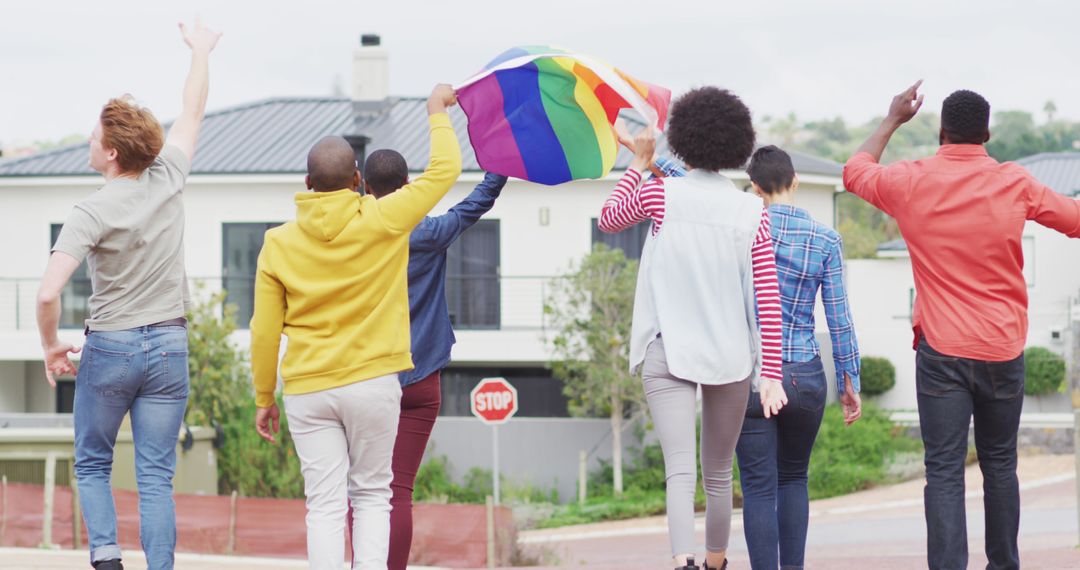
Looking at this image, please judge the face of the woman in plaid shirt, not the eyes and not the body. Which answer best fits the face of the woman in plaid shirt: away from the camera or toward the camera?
away from the camera

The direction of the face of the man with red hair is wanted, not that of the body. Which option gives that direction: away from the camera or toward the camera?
away from the camera

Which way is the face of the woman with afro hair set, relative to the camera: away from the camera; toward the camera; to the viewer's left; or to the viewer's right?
away from the camera

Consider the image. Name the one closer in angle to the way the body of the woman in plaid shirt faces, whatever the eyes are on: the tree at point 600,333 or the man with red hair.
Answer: the tree

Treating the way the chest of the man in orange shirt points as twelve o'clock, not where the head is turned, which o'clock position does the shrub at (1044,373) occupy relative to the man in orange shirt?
The shrub is roughly at 12 o'clock from the man in orange shirt.

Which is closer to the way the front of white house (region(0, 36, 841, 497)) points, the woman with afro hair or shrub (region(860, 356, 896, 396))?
the woman with afro hair

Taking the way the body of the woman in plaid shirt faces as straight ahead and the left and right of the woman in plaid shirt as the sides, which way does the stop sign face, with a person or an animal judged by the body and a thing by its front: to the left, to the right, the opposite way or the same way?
the opposite way

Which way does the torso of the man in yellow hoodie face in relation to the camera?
away from the camera

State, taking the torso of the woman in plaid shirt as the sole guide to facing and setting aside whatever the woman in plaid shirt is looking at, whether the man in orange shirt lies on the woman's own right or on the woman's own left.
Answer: on the woman's own right

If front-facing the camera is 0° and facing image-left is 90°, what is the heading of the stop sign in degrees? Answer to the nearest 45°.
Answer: approximately 0°

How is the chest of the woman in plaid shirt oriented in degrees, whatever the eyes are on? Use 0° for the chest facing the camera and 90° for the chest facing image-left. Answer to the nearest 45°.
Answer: approximately 180°

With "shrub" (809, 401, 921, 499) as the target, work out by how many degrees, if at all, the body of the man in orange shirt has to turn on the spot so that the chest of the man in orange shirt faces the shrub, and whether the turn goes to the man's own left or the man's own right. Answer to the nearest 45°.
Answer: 0° — they already face it
